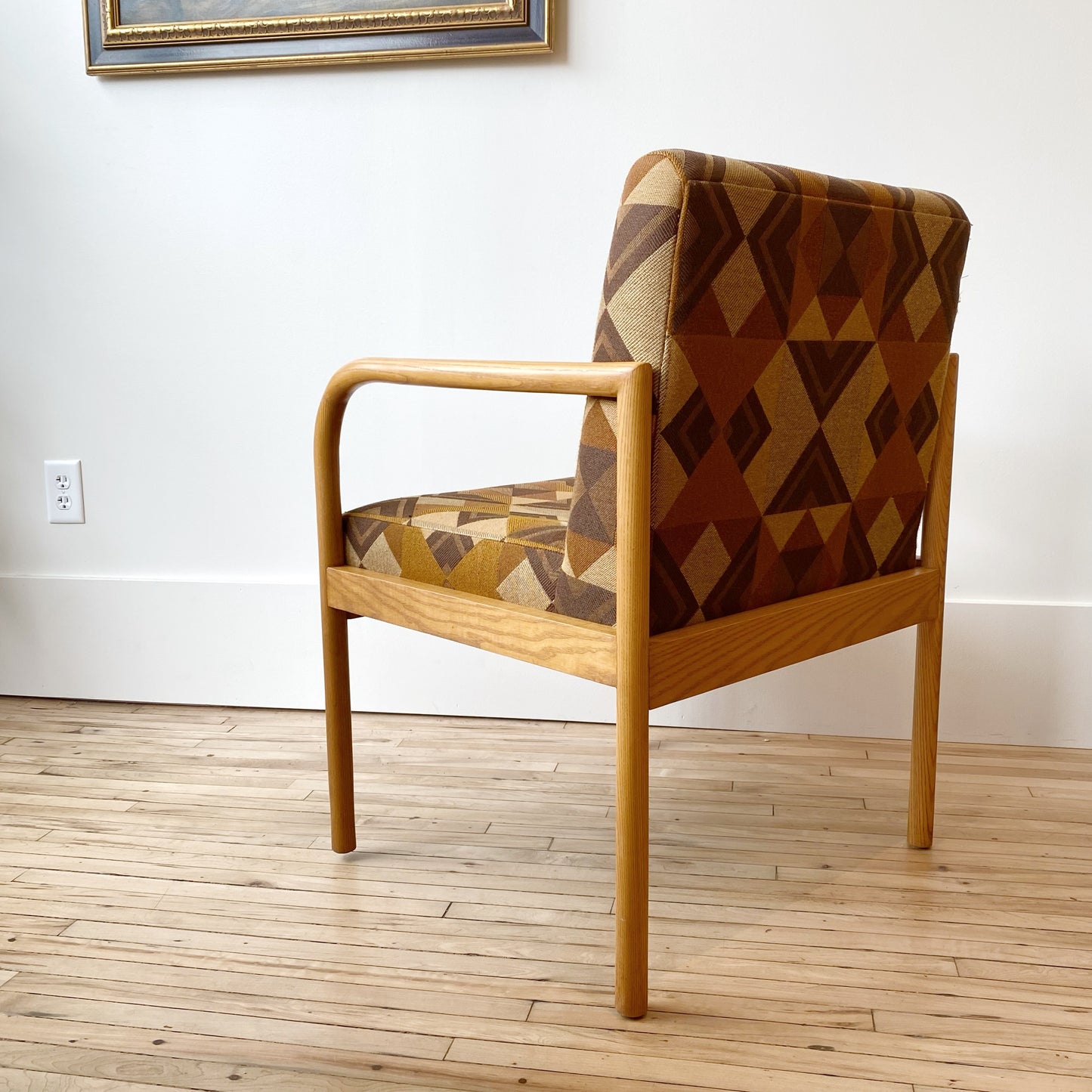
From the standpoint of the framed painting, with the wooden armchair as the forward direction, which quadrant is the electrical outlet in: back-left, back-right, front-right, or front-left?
back-right

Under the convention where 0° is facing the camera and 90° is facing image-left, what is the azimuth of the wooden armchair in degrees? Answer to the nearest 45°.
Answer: approximately 135°

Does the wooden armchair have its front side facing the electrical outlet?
yes

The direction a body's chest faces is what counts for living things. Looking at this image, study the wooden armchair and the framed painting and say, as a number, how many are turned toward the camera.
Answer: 1

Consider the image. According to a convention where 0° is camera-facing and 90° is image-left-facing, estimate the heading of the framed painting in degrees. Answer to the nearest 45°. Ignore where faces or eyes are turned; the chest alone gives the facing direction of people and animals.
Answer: approximately 0°

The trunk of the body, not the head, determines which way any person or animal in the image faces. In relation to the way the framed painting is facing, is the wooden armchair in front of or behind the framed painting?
in front
